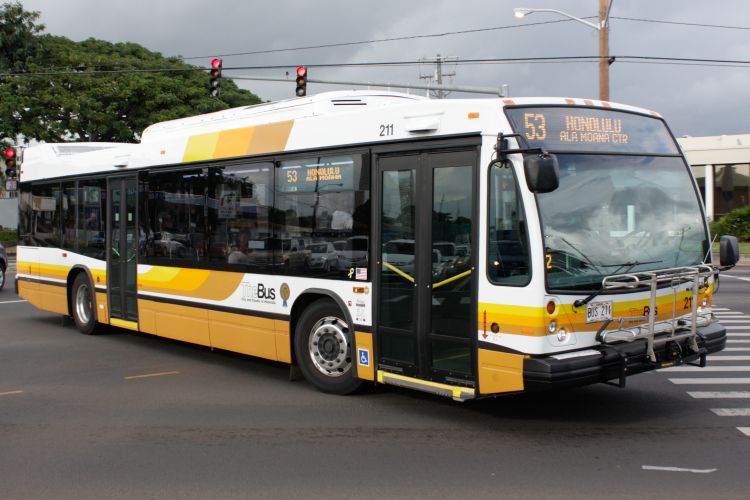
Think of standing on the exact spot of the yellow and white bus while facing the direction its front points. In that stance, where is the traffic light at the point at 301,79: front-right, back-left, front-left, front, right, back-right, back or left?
back-left

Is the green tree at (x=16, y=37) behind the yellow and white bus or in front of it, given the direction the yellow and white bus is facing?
behind

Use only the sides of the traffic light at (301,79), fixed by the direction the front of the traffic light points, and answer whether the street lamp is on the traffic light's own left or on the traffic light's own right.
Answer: on the traffic light's own left

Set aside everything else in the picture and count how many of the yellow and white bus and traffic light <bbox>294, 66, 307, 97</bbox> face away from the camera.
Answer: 0

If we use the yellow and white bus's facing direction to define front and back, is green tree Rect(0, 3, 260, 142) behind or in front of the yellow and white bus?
behind

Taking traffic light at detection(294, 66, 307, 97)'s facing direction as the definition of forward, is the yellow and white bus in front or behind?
in front

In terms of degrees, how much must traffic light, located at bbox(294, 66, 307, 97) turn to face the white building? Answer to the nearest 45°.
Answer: approximately 135° to its left

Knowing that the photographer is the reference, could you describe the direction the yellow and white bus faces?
facing the viewer and to the right of the viewer

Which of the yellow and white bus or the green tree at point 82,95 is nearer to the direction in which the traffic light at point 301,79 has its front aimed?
the yellow and white bus

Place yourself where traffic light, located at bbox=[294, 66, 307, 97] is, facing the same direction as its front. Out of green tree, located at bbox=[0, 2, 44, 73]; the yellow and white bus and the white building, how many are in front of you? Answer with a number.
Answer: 1

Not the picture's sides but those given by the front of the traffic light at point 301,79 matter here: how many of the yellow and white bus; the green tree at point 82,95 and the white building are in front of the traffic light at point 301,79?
1

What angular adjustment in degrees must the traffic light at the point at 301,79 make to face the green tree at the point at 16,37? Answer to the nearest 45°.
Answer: approximately 135° to its right

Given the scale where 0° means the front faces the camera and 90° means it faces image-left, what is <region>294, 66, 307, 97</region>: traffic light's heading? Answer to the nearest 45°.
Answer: approximately 0°
